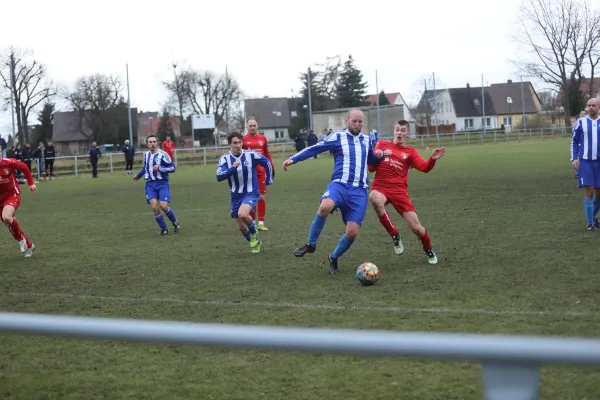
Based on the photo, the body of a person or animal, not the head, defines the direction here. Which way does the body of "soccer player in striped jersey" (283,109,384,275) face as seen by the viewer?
toward the camera

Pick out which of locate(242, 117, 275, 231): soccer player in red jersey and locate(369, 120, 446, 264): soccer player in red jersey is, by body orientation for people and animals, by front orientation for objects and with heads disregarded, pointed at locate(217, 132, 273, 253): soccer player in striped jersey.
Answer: locate(242, 117, 275, 231): soccer player in red jersey

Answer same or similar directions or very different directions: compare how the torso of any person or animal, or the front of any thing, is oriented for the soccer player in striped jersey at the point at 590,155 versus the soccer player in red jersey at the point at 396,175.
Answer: same or similar directions

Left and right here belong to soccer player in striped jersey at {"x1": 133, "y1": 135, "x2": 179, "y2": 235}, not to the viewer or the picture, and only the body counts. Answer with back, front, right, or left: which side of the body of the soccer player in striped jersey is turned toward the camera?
front

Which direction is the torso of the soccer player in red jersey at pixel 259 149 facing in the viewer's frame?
toward the camera

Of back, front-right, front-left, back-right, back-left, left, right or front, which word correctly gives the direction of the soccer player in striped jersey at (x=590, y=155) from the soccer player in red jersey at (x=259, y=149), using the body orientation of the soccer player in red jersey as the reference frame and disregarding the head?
front-left

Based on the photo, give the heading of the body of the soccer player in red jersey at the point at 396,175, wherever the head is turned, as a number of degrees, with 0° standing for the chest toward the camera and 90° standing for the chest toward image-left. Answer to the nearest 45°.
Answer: approximately 0°

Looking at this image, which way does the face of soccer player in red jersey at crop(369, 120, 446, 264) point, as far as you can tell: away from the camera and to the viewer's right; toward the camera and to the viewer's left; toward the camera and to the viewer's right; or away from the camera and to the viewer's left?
toward the camera and to the viewer's left
